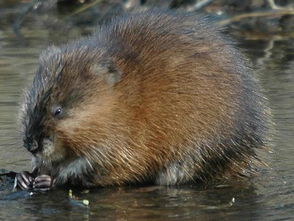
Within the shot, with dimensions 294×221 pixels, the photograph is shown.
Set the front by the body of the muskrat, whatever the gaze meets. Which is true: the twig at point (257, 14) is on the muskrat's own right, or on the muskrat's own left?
on the muskrat's own right

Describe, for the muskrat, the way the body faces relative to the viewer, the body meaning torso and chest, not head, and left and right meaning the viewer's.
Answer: facing to the left of the viewer
